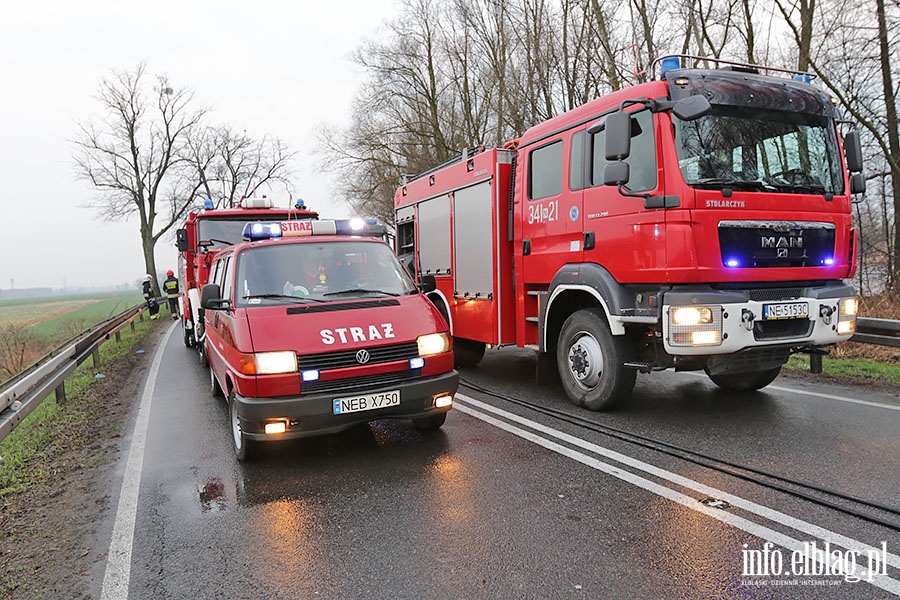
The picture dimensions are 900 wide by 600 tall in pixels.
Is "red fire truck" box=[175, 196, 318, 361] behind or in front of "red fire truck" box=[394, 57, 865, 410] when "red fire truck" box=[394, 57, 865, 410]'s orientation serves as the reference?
behind

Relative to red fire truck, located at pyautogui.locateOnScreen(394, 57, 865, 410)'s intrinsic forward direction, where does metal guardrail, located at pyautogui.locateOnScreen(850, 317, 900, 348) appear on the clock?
The metal guardrail is roughly at 9 o'clock from the red fire truck.

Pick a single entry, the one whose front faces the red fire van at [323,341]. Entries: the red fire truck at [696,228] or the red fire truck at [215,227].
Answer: the red fire truck at [215,227]

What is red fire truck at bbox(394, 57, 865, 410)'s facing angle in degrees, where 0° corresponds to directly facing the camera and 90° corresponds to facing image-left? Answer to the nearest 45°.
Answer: approximately 315°

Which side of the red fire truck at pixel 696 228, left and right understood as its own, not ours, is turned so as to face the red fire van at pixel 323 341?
right

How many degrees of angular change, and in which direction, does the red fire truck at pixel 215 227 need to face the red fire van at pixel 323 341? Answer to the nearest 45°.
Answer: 0° — it already faces it

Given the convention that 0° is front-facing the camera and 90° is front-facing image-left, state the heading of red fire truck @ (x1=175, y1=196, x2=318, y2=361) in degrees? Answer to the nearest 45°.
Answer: approximately 0°

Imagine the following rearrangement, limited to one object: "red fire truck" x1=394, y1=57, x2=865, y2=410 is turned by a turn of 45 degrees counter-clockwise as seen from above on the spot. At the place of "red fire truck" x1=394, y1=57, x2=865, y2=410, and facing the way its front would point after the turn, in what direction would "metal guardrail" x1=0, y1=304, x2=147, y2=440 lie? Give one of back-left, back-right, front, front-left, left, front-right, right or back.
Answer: back

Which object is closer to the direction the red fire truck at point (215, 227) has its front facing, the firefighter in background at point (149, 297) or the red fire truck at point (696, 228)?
the red fire truck

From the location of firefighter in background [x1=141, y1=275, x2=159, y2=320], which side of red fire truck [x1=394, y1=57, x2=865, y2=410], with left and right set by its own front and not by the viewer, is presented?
back

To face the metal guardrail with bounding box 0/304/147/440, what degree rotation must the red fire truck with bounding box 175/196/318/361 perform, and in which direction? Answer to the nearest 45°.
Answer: approximately 45° to its right
